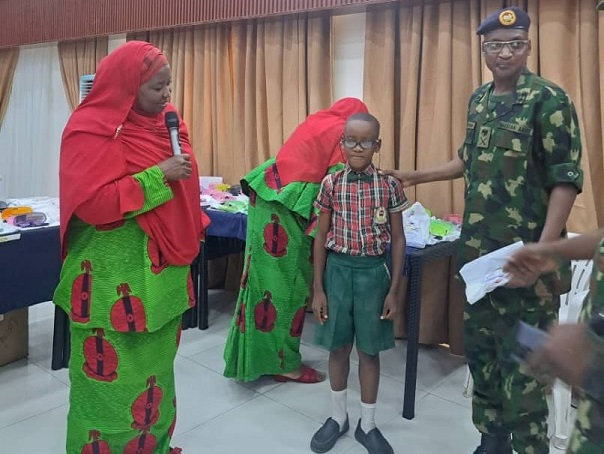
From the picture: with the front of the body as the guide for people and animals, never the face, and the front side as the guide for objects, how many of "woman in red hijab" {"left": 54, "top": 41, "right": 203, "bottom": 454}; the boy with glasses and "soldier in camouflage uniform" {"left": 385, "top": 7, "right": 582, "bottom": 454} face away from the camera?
0

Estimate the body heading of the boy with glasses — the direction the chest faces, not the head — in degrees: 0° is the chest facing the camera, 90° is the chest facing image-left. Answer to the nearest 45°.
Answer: approximately 0°

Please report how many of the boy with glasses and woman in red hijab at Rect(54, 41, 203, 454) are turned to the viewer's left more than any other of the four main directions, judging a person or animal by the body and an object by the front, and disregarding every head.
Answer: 0

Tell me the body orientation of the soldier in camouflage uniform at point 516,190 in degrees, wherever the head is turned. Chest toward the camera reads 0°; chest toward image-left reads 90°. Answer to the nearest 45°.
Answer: approximately 45°

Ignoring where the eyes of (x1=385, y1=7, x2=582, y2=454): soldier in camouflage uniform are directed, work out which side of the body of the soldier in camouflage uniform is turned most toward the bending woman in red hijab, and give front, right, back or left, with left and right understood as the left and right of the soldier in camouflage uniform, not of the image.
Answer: right

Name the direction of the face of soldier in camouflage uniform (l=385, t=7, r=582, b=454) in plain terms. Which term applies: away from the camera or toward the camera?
toward the camera
